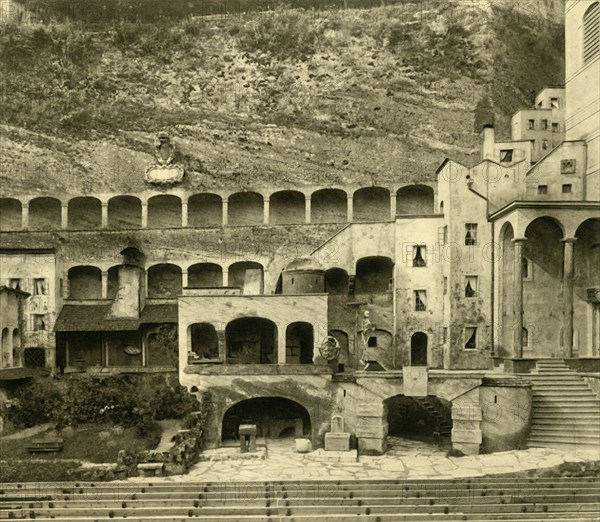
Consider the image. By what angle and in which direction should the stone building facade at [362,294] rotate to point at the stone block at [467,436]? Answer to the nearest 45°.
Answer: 0° — it already faces it

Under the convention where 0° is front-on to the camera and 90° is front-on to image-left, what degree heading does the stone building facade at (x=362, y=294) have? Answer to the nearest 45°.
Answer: approximately 0°

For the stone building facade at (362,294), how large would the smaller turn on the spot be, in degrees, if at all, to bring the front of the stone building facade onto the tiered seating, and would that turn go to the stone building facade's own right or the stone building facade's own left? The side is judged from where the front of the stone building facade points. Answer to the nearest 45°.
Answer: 0° — it already faces it

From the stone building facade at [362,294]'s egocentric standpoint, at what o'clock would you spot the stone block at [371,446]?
The stone block is roughly at 12 o'clock from the stone building facade.

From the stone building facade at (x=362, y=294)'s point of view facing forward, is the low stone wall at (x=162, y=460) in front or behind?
in front

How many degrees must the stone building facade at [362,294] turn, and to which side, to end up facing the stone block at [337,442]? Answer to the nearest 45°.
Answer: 0° — it already faces it

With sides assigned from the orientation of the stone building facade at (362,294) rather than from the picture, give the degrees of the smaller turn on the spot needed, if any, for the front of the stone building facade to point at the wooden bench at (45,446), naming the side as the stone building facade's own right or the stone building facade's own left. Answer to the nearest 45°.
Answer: approximately 45° to the stone building facade's own right

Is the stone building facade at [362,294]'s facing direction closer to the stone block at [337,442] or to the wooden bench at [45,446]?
the stone block
